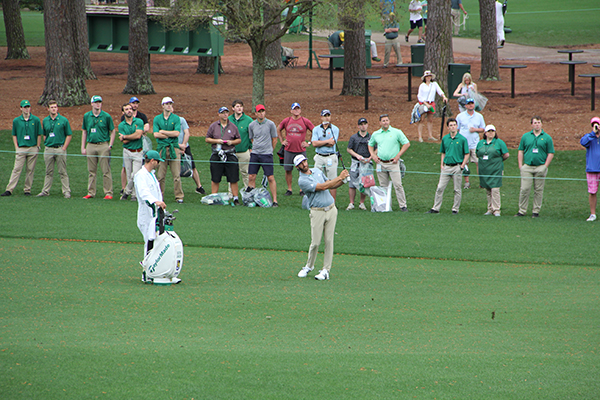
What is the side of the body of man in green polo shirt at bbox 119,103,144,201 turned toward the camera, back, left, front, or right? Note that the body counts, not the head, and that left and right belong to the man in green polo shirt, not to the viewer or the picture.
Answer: front

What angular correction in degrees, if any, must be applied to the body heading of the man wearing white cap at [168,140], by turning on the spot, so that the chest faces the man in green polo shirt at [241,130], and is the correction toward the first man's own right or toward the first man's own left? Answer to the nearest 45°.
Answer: approximately 90° to the first man's own left

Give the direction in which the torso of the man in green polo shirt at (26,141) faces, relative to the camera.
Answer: toward the camera

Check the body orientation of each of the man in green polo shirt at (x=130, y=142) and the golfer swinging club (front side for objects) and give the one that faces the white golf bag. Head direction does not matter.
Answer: the man in green polo shirt

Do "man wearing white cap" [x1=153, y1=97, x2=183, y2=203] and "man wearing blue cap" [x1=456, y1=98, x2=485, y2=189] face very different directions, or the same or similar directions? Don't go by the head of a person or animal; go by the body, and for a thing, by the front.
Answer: same or similar directions

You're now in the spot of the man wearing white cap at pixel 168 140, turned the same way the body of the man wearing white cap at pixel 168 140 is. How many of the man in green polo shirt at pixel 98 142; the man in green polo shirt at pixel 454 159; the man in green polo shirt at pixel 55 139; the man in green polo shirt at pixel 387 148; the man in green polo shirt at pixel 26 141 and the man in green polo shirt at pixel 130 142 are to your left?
2

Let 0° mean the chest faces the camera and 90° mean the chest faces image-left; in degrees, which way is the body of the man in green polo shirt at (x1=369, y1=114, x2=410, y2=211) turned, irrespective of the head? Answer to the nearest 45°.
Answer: approximately 0°

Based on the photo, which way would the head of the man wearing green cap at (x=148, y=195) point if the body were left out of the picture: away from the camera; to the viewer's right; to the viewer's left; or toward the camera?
to the viewer's right

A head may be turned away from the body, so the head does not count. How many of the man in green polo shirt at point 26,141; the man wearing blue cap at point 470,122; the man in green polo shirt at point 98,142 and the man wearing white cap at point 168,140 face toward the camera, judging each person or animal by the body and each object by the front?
4

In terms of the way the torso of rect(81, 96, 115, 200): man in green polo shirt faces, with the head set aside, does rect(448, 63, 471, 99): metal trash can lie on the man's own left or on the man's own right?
on the man's own left

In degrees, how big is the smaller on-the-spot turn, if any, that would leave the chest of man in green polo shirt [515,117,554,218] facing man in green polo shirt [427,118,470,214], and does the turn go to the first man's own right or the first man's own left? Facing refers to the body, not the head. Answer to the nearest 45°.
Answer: approximately 90° to the first man's own right

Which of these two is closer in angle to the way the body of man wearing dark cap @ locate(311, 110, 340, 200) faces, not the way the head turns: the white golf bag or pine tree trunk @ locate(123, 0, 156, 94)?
the white golf bag

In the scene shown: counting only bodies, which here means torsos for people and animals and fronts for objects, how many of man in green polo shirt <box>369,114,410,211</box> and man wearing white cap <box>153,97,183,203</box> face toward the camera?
2
